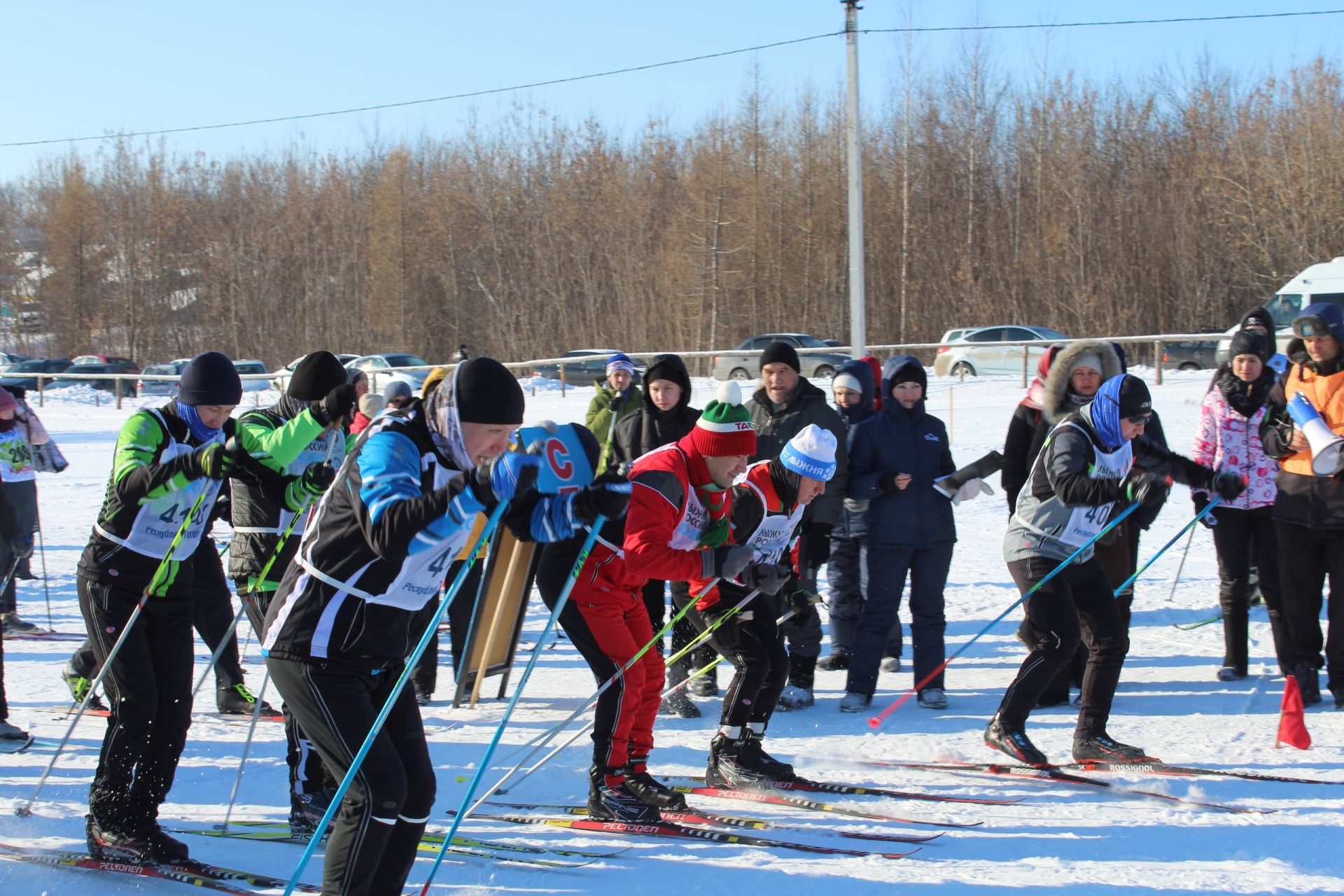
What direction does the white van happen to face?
to the viewer's left

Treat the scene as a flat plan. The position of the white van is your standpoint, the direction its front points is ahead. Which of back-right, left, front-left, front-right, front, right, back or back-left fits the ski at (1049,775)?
left

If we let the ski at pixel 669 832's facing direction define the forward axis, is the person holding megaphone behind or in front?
in front

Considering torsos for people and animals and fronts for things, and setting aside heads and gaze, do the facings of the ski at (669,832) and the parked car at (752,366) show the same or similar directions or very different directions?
same or similar directions

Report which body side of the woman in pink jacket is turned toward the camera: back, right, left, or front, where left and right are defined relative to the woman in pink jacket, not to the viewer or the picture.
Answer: front

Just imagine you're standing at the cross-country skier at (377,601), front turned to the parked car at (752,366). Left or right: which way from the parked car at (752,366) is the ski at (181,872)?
left

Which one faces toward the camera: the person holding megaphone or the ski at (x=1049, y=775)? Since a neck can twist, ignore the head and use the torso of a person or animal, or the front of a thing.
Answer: the person holding megaphone

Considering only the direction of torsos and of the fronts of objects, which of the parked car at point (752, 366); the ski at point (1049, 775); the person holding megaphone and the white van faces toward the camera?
the person holding megaphone

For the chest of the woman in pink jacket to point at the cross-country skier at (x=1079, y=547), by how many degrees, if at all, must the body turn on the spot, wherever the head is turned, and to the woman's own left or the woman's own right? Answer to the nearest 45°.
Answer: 0° — they already face them

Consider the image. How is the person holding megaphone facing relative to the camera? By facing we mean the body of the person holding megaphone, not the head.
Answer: toward the camera

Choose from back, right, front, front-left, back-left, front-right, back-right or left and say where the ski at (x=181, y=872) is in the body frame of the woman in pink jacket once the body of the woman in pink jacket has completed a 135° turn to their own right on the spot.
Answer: left

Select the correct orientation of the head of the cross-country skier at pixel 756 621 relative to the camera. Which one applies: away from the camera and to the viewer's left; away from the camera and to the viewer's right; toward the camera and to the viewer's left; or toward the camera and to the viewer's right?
toward the camera and to the viewer's right

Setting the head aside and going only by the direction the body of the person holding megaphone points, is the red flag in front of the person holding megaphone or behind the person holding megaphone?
in front
